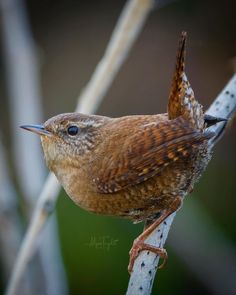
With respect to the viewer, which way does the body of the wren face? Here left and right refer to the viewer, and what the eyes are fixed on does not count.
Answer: facing to the left of the viewer

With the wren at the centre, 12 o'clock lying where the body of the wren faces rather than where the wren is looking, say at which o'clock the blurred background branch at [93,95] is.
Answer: The blurred background branch is roughly at 2 o'clock from the wren.
